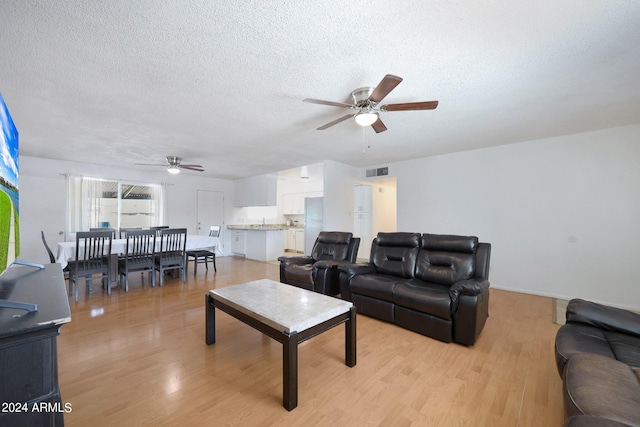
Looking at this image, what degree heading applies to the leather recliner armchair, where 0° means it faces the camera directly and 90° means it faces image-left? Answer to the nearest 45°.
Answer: approximately 45°

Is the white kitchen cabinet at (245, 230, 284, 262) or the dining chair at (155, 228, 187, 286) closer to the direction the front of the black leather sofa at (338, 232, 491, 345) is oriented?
the dining chair

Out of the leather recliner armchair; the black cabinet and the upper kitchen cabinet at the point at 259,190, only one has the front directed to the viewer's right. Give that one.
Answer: the black cabinet

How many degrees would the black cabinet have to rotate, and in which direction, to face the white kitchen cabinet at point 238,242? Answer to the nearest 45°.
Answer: approximately 45° to its left

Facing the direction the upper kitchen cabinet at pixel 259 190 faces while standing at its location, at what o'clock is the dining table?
The dining table is roughly at 12 o'clock from the upper kitchen cabinet.

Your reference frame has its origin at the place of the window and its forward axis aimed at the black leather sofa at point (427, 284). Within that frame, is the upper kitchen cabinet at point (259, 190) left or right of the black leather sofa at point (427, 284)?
left

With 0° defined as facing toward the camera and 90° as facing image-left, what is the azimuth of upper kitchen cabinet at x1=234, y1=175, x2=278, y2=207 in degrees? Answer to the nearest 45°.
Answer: approximately 45°

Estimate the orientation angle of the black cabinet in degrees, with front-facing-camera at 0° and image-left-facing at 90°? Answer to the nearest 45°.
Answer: approximately 270°

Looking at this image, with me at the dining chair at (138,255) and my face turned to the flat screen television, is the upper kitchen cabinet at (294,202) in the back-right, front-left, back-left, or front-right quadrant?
back-left

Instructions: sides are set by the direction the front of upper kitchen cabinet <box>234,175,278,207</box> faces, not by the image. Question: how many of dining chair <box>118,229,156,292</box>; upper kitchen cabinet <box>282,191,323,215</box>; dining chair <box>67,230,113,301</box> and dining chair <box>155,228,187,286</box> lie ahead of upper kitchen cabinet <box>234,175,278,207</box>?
3

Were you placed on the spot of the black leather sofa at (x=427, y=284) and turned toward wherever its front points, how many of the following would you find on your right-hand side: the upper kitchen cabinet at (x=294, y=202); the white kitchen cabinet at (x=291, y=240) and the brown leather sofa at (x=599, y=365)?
2
